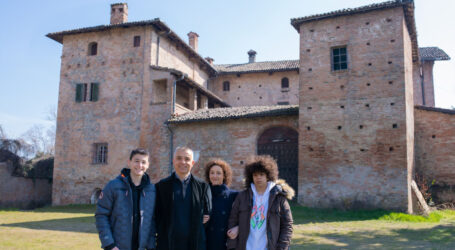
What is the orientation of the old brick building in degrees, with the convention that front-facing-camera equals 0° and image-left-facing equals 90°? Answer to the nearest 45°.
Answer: approximately 0°

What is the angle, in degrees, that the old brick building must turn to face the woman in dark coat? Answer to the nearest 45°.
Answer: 0° — it already faces them

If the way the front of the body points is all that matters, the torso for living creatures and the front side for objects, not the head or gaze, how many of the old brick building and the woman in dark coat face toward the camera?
2

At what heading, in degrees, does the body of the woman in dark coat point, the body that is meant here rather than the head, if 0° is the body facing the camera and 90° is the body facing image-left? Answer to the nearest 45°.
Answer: approximately 0°

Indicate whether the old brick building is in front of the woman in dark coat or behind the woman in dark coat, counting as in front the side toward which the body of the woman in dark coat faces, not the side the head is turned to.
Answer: behind
